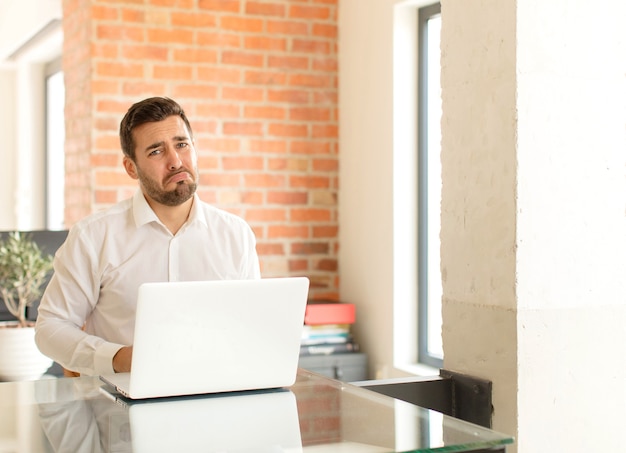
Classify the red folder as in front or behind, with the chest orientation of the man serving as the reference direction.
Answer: behind

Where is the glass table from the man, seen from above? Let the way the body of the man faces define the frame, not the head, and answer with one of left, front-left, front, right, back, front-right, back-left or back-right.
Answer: front

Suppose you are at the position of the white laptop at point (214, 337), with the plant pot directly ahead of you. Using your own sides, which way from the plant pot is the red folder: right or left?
right

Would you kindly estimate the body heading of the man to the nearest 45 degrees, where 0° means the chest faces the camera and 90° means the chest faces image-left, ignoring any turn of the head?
approximately 0°

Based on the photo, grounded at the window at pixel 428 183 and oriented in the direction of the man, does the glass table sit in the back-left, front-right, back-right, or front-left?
front-left

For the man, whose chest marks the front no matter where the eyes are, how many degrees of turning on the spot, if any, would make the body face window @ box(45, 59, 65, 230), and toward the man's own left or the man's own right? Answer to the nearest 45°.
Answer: approximately 180°

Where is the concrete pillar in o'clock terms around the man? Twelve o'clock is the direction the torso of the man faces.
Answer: The concrete pillar is roughly at 10 o'clock from the man.

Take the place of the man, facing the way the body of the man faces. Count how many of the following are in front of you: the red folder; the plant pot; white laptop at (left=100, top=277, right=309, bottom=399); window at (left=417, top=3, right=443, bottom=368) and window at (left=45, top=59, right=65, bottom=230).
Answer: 1

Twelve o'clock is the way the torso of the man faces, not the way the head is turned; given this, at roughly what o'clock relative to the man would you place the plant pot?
The plant pot is roughly at 5 o'clock from the man.

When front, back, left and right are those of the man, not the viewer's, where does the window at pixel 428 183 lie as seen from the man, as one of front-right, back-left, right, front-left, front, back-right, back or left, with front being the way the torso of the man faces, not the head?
back-left

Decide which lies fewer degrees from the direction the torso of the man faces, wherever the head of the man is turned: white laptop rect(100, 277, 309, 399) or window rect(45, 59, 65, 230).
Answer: the white laptop

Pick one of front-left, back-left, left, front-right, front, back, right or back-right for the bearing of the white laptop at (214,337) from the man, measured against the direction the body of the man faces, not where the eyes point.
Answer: front
